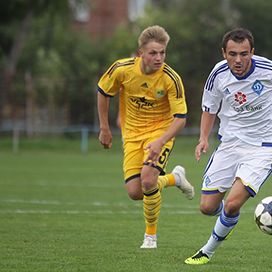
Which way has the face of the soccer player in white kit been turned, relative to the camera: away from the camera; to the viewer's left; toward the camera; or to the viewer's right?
toward the camera

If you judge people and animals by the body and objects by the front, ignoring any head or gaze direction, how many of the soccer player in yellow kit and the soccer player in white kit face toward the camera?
2

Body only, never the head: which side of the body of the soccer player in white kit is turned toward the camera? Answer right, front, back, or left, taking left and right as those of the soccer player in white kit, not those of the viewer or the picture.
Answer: front

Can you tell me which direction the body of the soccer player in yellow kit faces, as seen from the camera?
toward the camera

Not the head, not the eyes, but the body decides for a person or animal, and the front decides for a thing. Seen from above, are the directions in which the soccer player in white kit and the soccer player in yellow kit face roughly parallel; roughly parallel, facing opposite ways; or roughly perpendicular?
roughly parallel

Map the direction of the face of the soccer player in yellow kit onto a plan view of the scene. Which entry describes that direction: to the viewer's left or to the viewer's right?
to the viewer's right
